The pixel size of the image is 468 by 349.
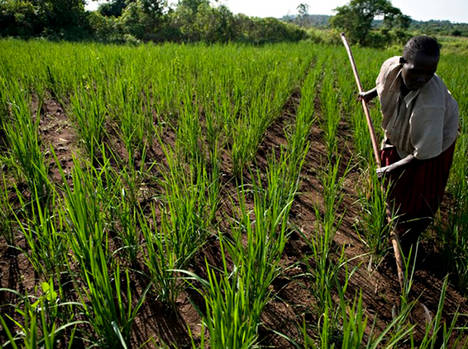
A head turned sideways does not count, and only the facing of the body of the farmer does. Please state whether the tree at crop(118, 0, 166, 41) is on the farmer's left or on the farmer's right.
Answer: on the farmer's right

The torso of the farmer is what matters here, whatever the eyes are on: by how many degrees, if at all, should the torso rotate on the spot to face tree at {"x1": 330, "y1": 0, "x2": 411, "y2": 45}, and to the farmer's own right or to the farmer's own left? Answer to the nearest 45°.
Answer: approximately 135° to the farmer's own right

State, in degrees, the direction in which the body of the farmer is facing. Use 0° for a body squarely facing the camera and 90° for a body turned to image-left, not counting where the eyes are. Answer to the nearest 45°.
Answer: approximately 45°

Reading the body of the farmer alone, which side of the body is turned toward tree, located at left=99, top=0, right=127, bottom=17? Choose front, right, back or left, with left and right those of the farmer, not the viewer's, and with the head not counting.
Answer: right
